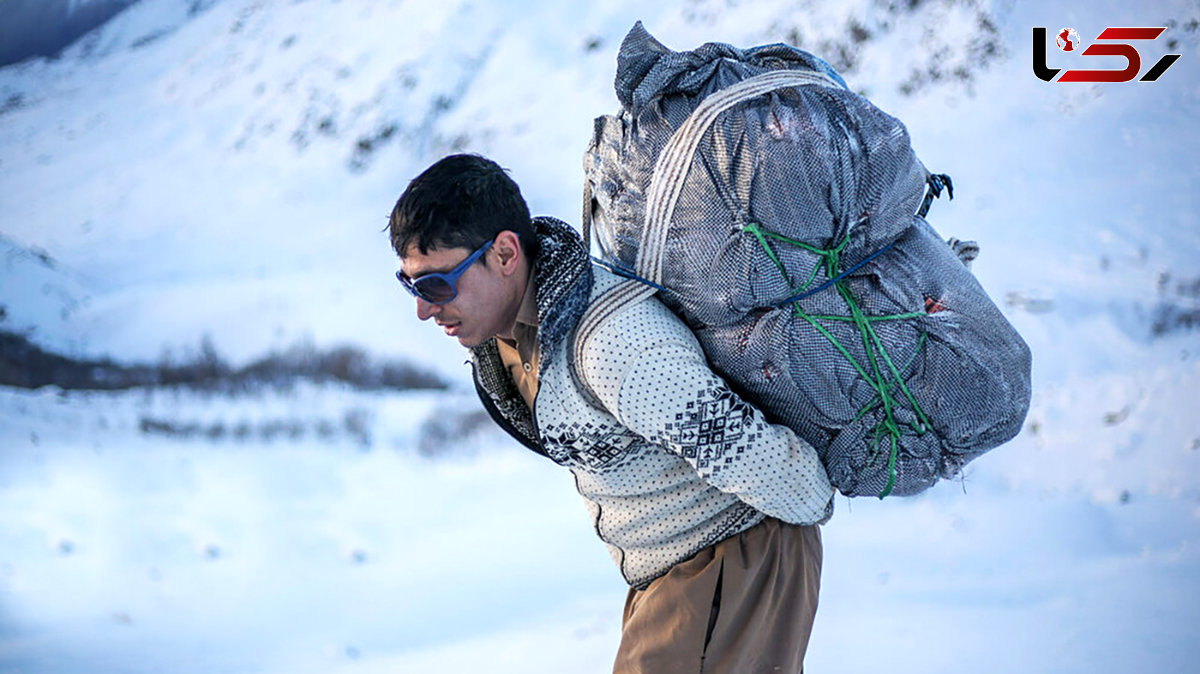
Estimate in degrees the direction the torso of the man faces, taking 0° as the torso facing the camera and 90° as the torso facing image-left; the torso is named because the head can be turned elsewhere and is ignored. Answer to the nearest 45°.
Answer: approximately 90°

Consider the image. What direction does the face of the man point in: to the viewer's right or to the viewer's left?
to the viewer's left
